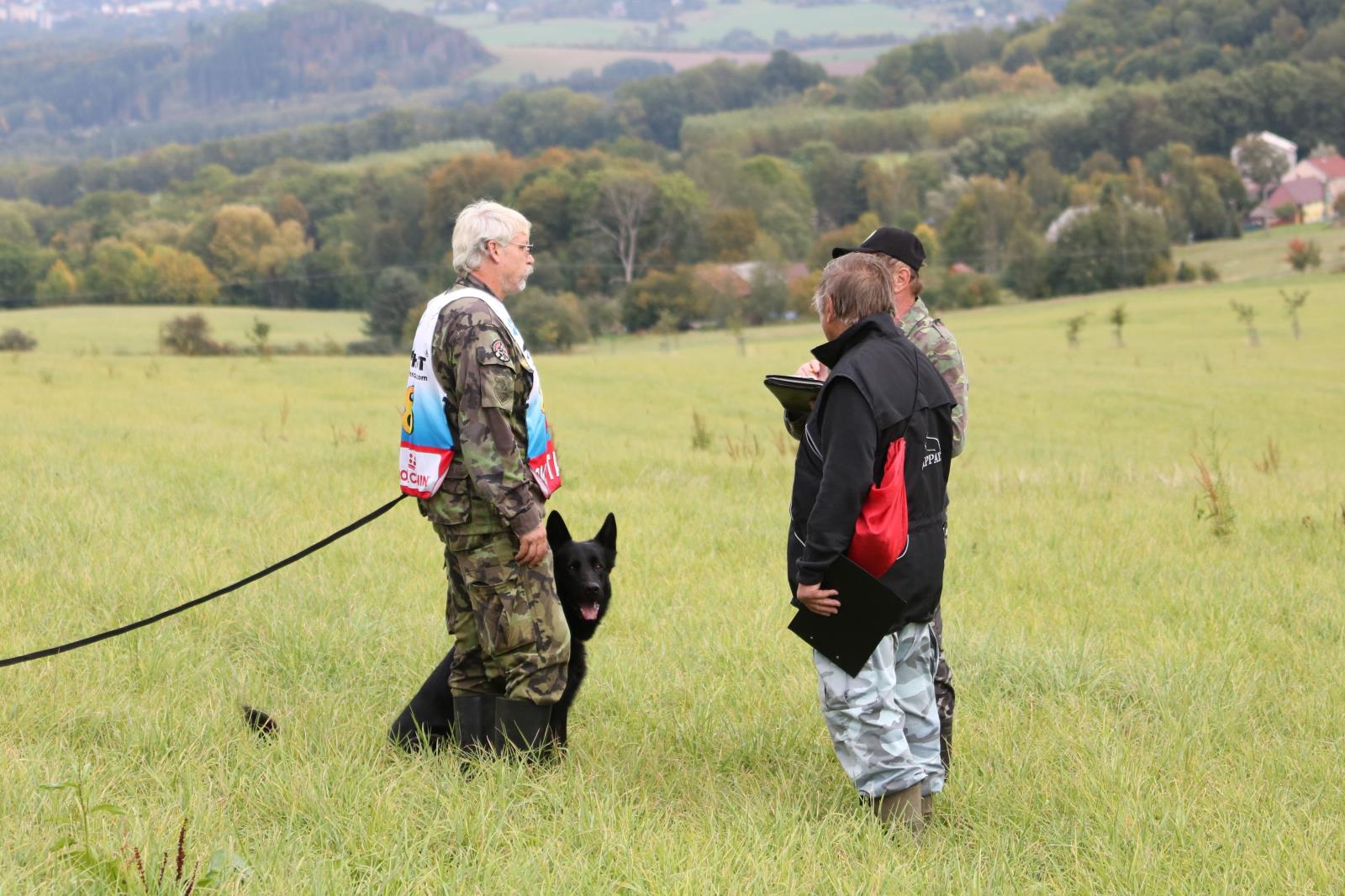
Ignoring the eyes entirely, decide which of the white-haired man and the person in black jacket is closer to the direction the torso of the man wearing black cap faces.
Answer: the white-haired man

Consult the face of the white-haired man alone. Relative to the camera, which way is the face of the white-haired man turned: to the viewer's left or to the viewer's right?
to the viewer's right

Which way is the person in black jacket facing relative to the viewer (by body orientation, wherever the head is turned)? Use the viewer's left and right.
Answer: facing away from the viewer and to the left of the viewer

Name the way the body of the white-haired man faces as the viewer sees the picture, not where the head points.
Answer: to the viewer's right

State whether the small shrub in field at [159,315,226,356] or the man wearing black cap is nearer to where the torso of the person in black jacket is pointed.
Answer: the small shrub in field

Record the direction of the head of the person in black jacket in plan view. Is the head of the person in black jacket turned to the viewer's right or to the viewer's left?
to the viewer's left

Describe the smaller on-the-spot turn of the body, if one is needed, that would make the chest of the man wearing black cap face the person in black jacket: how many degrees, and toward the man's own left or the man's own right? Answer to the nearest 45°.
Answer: approximately 90° to the man's own left

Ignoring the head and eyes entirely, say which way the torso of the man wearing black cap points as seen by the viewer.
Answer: to the viewer's left
